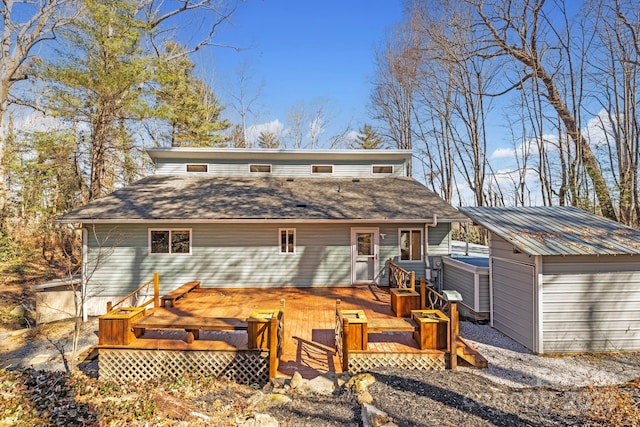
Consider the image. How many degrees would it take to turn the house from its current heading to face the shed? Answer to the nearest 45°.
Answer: approximately 45° to its left

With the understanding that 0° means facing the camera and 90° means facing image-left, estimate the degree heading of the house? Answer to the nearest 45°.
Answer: approximately 0°

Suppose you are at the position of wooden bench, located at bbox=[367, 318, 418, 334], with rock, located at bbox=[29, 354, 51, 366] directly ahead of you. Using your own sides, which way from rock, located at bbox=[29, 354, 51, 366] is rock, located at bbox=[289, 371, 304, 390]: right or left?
left

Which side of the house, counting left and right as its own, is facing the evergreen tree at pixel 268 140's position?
back

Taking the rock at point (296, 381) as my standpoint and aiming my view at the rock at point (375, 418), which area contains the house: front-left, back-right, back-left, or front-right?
back-left

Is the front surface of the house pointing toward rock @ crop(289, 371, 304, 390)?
yes

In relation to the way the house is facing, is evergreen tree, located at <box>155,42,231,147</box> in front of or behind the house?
behind

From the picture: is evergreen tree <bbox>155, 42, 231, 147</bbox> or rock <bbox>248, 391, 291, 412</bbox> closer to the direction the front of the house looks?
the rock

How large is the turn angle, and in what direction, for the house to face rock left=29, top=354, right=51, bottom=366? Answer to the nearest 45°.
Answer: approximately 45° to its right

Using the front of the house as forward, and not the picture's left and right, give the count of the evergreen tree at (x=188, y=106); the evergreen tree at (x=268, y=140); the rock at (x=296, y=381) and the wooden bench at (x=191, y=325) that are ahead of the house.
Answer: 2

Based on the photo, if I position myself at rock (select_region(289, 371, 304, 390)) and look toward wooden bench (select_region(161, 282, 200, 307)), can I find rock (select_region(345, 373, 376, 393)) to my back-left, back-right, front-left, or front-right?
back-right

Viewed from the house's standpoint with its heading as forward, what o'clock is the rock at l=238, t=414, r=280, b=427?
The rock is roughly at 12 o'clock from the house.

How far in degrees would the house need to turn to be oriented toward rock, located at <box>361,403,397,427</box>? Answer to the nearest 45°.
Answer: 0° — it already faces it

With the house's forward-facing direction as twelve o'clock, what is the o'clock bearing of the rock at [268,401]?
The rock is roughly at 12 o'clock from the house.
